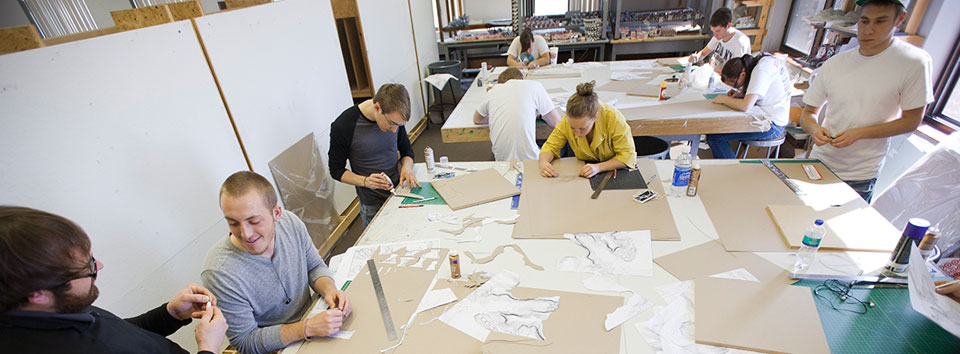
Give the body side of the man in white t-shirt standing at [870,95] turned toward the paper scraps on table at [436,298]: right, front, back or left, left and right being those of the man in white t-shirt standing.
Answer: front

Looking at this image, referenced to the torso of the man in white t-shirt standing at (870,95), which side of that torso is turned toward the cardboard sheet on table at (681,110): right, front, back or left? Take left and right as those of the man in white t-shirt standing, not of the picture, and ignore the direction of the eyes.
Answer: right

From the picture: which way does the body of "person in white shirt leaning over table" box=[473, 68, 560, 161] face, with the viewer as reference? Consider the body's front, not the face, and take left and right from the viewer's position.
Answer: facing away from the viewer

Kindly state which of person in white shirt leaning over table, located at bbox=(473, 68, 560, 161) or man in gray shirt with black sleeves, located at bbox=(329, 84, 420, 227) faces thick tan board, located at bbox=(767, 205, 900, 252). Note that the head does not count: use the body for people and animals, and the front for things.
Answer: the man in gray shirt with black sleeves

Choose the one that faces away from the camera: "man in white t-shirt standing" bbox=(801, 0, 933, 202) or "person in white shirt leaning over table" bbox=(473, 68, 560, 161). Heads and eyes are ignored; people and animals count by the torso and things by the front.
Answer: the person in white shirt leaning over table

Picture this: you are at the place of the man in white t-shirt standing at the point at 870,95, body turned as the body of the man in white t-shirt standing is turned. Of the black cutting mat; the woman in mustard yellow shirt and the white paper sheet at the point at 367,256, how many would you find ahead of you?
3

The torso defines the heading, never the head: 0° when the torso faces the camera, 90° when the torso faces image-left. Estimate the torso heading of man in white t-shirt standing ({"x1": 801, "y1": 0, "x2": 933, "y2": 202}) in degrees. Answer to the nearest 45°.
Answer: approximately 45°

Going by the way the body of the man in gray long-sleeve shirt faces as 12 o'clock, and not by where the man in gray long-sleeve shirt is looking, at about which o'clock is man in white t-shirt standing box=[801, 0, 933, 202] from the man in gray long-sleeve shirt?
The man in white t-shirt standing is roughly at 11 o'clock from the man in gray long-sleeve shirt.

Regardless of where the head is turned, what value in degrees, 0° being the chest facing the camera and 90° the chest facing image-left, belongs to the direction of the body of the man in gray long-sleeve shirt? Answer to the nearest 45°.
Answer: approximately 315°

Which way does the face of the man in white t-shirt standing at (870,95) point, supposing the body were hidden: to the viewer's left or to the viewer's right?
to the viewer's left

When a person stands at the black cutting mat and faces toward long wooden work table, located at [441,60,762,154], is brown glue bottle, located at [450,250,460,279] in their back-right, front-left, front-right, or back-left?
back-left

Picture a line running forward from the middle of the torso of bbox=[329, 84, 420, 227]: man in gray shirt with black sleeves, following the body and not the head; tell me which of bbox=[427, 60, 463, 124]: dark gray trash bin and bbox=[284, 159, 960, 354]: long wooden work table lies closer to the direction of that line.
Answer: the long wooden work table
